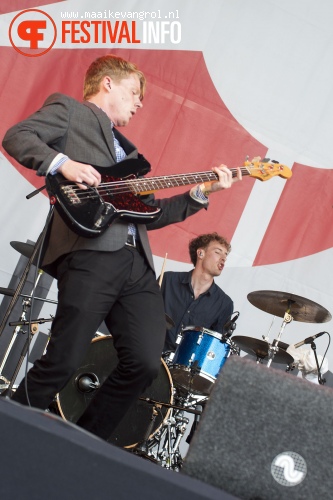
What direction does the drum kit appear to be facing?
toward the camera

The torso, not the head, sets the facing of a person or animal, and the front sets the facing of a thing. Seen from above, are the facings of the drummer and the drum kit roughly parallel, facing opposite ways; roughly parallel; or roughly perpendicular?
roughly parallel

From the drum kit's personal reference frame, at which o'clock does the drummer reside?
The drummer is roughly at 6 o'clock from the drum kit.

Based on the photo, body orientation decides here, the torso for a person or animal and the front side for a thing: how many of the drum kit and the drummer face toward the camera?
2

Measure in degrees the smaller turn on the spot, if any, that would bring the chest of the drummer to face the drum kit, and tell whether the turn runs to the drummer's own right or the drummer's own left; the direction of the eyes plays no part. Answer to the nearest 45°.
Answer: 0° — they already face it

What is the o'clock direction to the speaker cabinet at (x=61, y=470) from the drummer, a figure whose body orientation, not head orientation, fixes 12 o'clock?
The speaker cabinet is roughly at 12 o'clock from the drummer.

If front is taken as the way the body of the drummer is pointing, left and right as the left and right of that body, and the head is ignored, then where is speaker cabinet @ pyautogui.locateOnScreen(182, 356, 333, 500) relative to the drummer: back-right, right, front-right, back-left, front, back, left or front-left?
front

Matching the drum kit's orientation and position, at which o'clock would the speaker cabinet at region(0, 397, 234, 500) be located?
The speaker cabinet is roughly at 12 o'clock from the drum kit.

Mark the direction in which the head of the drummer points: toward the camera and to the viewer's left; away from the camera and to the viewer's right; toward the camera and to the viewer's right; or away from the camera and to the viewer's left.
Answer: toward the camera and to the viewer's right

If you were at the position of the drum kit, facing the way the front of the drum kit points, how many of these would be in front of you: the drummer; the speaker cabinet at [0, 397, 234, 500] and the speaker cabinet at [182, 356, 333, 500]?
2

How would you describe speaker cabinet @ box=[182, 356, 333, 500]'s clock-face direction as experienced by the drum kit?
The speaker cabinet is roughly at 12 o'clock from the drum kit.

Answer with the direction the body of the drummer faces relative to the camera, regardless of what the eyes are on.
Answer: toward the camera
